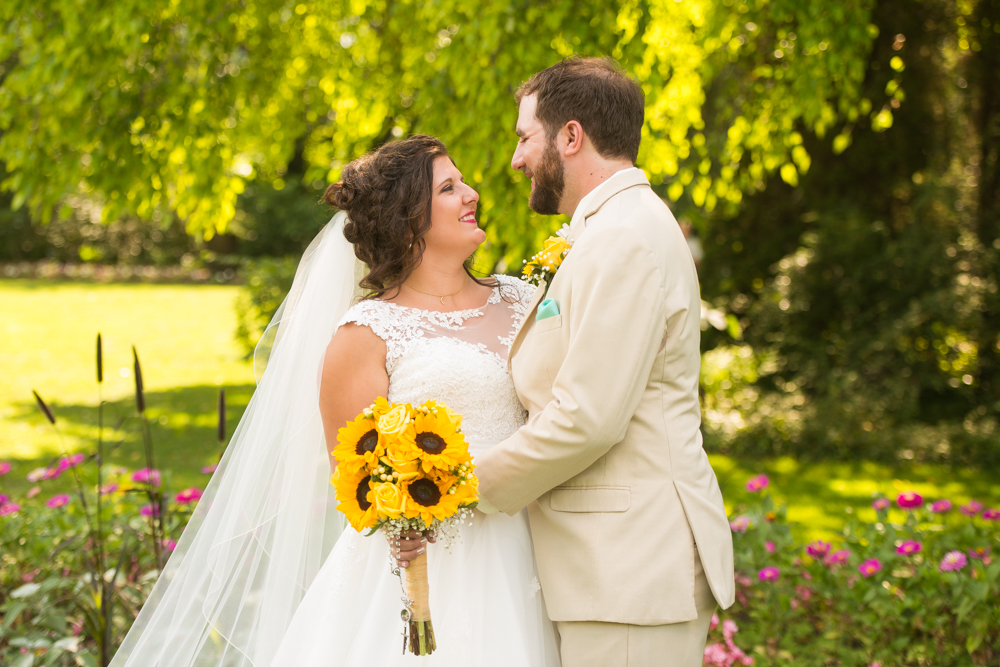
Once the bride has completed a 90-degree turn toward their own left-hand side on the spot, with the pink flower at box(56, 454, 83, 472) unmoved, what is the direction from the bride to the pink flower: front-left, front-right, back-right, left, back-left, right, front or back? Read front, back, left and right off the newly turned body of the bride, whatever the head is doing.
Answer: left

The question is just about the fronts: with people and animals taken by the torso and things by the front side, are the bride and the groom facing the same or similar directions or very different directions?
very different directions

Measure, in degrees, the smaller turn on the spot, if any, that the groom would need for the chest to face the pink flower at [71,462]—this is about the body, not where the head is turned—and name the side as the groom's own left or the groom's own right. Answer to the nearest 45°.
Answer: approximately 45° to the groom's own right

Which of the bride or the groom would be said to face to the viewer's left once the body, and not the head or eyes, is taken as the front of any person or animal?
the groom

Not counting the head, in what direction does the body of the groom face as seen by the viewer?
to the viewer's left

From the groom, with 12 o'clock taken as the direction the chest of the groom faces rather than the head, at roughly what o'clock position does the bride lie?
The bride is roughly at 1 o'clock from the groom.

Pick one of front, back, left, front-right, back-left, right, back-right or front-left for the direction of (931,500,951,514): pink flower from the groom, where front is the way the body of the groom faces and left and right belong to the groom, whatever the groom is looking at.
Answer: back-right

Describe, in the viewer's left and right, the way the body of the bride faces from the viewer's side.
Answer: facing the viewer and to the right of the viewer

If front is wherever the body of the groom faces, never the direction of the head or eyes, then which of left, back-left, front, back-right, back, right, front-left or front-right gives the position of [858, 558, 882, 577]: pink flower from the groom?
back-right

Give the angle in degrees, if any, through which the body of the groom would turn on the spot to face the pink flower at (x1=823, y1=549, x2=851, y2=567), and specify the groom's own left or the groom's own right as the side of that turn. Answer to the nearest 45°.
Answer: approximately 135° to the groom's own right

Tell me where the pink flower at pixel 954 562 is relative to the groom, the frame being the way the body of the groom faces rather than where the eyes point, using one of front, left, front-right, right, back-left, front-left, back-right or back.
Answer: back-right

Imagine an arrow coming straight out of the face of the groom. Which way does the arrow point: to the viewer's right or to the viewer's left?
to the viewer's left

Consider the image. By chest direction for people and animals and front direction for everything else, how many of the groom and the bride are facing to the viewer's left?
1
